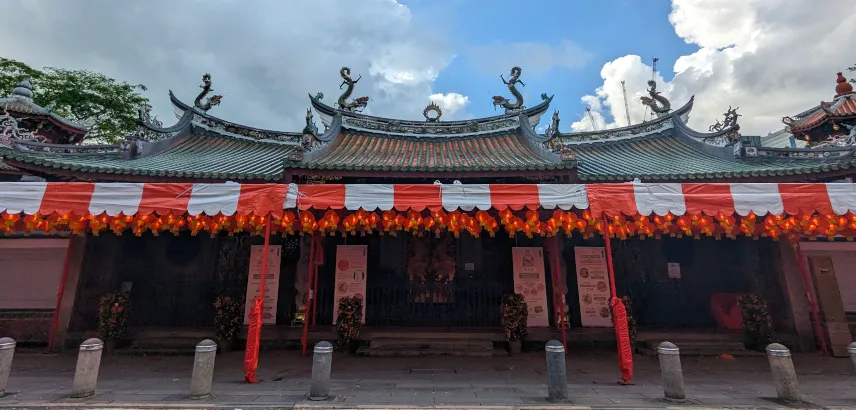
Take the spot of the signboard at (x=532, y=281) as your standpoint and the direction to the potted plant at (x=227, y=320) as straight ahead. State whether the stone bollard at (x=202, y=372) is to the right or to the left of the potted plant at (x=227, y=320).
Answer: left

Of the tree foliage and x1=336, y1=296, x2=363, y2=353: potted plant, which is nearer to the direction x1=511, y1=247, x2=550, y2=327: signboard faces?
the potted plant

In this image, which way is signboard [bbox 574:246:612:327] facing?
toward the camera

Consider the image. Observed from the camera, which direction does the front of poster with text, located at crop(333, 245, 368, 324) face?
facing the viewer

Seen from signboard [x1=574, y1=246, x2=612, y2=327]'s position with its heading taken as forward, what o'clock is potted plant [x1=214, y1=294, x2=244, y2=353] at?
The potted plant is roughly at 2 o'clock from the signboard.

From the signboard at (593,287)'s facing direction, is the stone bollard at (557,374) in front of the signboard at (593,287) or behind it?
in front

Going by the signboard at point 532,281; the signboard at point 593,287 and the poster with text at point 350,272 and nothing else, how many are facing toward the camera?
3

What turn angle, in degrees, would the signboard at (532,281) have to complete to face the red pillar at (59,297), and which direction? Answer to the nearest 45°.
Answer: approximately 90° to its right

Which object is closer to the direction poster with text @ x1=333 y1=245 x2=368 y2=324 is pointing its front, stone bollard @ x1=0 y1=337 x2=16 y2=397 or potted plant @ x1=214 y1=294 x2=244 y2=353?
the stone bollard

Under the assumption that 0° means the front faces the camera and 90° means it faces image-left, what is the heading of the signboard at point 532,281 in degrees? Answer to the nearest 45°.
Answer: approximately 0°

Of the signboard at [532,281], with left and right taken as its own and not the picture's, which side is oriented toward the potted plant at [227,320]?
right

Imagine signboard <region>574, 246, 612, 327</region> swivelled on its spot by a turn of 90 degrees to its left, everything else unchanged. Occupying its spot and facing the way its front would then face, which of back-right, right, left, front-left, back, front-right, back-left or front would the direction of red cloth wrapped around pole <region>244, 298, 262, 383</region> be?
back-right

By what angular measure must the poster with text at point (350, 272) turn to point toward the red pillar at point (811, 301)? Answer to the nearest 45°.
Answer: approximately 90° to its left

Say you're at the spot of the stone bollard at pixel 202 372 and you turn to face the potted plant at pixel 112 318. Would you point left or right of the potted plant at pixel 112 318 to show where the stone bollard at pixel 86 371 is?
left
